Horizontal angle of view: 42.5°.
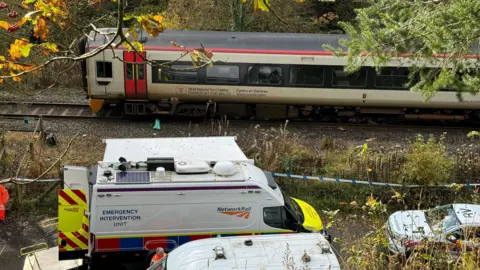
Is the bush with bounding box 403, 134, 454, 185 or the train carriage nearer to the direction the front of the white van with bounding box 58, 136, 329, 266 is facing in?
the bush

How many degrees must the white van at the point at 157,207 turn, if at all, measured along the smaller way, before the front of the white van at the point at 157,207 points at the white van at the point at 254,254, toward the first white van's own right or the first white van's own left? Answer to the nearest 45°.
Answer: approximately 45° to the first white van's own right

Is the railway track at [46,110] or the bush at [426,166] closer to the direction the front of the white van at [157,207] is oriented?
the bush

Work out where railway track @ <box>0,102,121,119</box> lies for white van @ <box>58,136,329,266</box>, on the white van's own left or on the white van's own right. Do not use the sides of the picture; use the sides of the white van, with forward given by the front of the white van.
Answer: on the white van's own left

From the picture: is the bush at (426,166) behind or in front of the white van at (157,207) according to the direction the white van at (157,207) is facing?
in front

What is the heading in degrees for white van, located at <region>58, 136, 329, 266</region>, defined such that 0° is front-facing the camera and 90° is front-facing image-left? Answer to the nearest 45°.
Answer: approximately 270°
